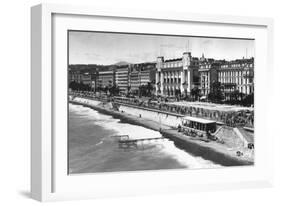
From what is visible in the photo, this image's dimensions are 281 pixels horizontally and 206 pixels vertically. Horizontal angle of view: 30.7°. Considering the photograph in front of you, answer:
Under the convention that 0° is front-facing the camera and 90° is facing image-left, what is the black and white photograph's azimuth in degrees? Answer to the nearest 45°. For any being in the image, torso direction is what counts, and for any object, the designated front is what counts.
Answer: approximately 315°
